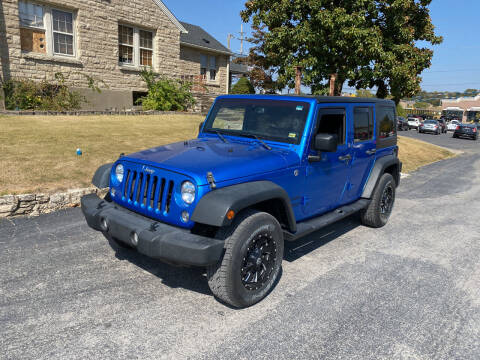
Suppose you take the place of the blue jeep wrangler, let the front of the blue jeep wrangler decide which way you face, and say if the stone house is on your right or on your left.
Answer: on your right

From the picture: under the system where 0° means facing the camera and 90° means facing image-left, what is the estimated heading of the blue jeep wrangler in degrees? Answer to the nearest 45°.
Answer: approximately 45°

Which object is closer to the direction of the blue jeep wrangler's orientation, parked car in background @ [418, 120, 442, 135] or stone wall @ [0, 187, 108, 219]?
the stone wall

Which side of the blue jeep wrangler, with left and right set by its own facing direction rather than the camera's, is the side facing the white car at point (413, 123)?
back

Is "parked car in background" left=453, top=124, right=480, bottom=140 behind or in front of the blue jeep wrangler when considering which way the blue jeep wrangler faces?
behind

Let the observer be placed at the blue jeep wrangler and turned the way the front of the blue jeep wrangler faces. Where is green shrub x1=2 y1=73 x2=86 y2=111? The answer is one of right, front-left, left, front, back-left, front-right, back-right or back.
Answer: right

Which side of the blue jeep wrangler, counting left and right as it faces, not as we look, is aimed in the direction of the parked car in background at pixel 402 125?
back

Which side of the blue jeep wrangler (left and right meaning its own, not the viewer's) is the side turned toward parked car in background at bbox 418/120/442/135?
back

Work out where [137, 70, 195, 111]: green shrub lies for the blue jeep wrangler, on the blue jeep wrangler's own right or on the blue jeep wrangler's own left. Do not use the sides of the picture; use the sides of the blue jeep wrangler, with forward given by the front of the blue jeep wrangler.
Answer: on the blue jeep wrangler's own right

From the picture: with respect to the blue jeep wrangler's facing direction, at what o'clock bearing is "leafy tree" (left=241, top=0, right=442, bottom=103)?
The leafy tree is roughly at 5 o'clock from the blue jeep wrangler.
